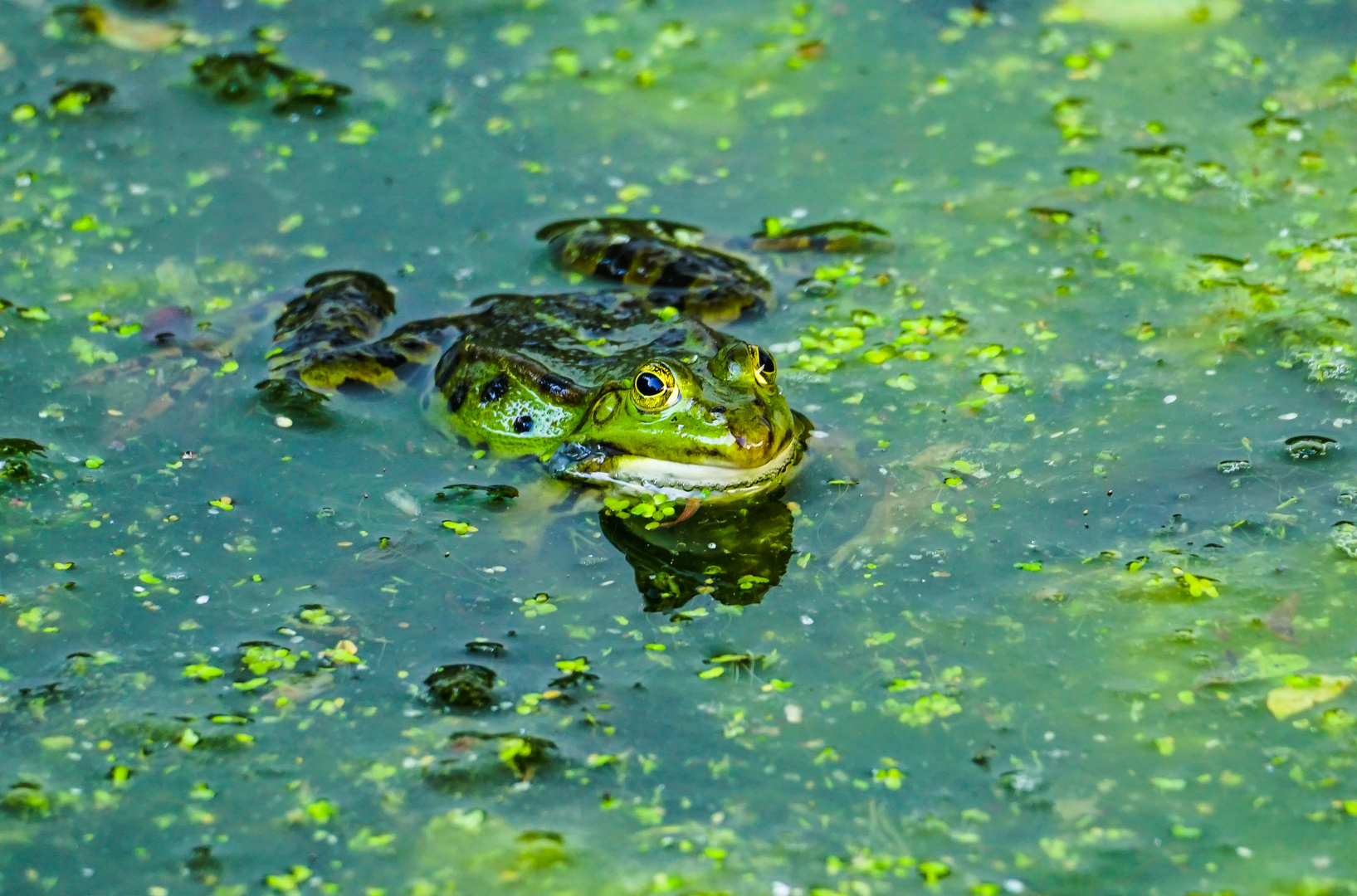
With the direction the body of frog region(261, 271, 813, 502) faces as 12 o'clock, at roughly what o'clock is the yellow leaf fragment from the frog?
The yellow leaf fragment is roughly at 12 o'clock from the frog.

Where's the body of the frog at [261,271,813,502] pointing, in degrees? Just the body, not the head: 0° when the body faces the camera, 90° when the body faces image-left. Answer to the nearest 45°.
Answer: approximately 315°

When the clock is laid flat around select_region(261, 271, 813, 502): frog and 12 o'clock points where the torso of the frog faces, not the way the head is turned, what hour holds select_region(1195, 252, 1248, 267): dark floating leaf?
The dark floating leaf is roughly at 10 o'clock from the frog.

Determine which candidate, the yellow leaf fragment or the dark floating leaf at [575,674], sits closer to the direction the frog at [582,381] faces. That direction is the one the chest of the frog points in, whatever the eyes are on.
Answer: the yellow leaf fragment

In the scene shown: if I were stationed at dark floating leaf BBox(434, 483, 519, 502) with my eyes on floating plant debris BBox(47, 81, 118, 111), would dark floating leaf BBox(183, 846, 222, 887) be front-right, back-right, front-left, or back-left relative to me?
back-left

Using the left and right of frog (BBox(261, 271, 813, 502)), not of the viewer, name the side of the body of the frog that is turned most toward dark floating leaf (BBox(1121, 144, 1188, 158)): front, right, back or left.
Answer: left

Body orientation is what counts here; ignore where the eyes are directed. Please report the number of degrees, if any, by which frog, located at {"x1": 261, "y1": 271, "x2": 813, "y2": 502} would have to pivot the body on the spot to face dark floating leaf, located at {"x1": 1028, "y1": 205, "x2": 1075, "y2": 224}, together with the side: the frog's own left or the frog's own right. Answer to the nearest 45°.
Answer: approximately 90° to the frog's own left

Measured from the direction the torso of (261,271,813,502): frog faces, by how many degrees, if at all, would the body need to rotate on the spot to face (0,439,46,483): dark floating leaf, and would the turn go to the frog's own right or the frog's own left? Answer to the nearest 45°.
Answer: approximately 135° to the frog's own right

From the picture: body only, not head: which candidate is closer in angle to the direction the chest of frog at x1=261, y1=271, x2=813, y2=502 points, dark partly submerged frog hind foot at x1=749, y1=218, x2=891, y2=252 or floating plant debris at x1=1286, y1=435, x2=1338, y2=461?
the floating plant debris

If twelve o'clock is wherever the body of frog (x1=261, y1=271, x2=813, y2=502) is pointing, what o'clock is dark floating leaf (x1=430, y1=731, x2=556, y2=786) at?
The dark floating leaf is roughly at 2 o'clock from the frog.
